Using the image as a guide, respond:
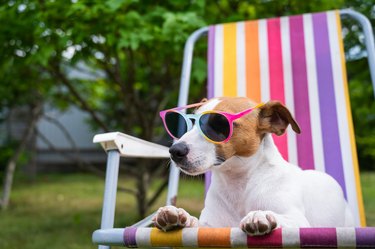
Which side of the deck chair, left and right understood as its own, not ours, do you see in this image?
front

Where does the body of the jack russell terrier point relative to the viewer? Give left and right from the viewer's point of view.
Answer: facing the viewer and to the left of the viewer
